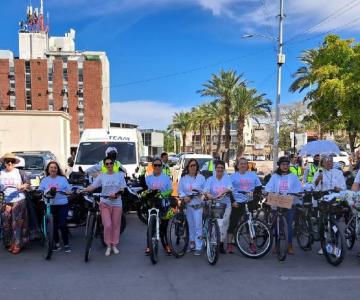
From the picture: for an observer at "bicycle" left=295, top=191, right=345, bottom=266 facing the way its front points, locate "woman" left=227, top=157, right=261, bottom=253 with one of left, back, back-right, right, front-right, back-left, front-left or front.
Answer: back-right

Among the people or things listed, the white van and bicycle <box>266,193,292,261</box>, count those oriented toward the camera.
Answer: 2

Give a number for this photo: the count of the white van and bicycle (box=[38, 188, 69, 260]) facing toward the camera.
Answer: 2

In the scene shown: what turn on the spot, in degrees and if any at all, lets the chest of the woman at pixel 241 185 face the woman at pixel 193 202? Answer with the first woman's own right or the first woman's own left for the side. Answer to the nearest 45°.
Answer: approximately 45° to the first woman's own right

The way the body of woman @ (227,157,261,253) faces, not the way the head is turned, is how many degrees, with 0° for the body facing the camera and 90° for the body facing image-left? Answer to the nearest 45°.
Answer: approximately 0°

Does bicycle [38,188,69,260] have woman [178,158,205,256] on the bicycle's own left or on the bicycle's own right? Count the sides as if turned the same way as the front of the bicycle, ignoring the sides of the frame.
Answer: on the bicycle's own left

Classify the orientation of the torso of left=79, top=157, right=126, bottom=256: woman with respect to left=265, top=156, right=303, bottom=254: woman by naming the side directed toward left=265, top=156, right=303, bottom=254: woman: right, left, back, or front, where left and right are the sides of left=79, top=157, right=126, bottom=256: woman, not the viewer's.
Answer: left

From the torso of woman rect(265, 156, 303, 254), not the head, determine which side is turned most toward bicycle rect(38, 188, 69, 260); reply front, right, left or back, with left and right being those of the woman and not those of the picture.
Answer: right
